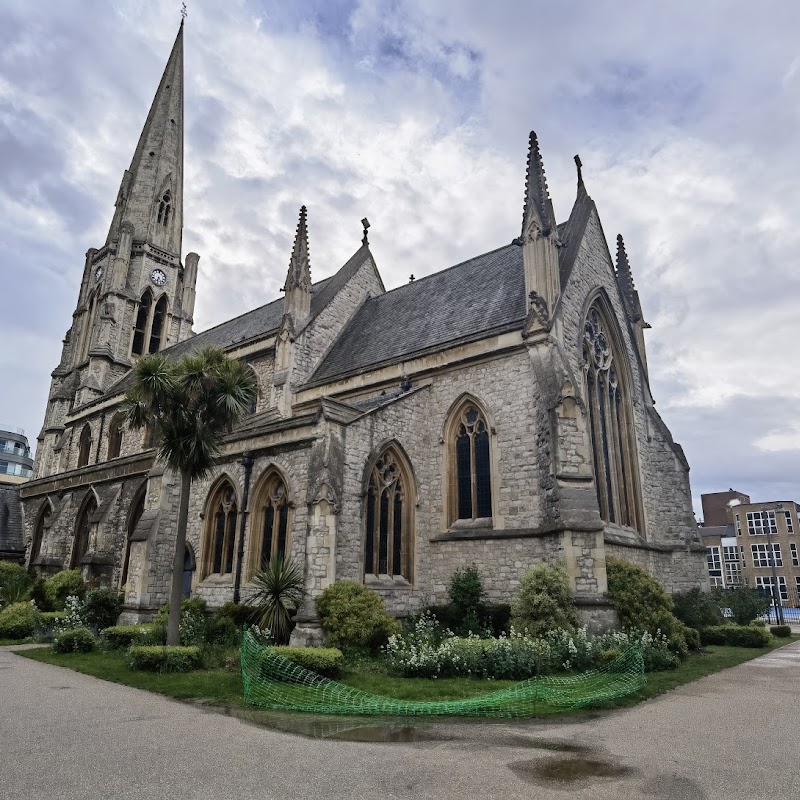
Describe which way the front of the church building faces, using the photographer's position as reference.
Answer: facing away from the viewer and to the left of the viewer

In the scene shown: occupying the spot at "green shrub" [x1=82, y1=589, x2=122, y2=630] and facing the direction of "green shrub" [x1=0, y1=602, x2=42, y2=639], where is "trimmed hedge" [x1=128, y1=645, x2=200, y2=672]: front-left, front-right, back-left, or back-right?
back-left

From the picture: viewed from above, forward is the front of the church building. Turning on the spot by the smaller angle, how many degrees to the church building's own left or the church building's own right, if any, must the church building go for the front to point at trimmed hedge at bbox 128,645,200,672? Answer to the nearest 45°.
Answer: approximately 90° to the church building's own left

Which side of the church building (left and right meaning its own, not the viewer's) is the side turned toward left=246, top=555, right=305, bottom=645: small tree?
left

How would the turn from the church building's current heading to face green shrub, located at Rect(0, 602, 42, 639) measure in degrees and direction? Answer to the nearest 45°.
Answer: approximately 45° to its left
